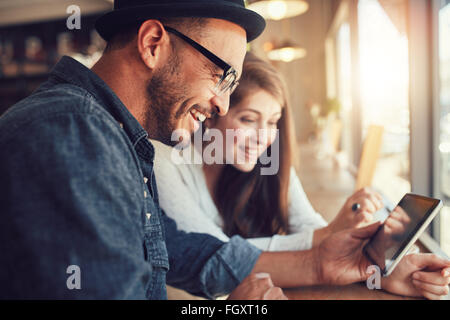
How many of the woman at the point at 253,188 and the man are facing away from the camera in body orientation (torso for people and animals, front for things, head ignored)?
0

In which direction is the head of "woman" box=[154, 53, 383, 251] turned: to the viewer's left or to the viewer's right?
to the viewer's right

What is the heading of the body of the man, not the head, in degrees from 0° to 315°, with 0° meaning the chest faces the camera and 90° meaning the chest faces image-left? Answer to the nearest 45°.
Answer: approximately 270°

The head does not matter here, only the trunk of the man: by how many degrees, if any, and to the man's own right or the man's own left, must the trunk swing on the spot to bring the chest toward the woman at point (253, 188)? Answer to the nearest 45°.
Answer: approximately 90° to the man's own left

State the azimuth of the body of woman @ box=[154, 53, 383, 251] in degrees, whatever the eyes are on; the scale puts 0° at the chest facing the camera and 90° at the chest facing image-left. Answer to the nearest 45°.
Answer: approximately 315°

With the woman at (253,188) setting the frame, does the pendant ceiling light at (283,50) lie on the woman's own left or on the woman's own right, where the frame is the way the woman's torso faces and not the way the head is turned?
on the woman's own left

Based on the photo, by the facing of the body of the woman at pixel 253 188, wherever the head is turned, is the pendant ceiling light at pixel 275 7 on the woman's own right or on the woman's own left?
on the woman's own left

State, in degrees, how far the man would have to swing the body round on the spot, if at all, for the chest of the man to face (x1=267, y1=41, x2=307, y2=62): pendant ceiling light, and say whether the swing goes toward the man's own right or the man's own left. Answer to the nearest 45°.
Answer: approximately 90° to the man's own left

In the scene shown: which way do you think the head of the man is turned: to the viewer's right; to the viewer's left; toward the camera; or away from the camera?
to the viewer's right

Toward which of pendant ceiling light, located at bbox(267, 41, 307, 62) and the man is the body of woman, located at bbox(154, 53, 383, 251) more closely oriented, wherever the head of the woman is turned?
the man
